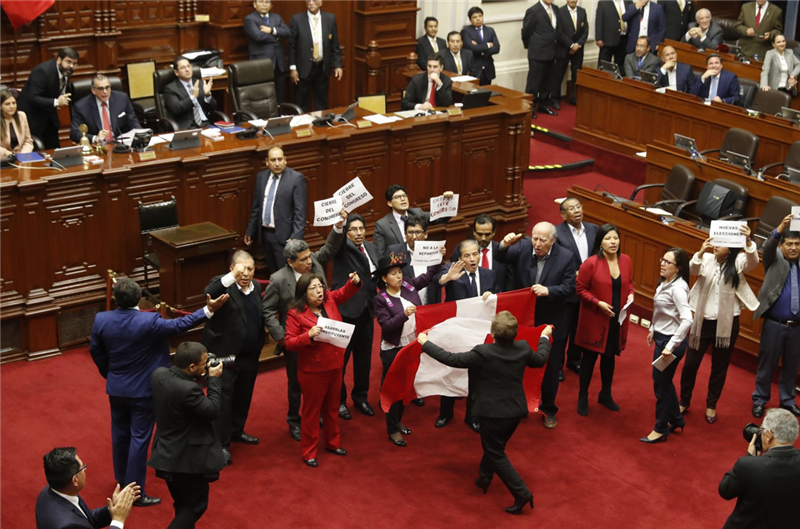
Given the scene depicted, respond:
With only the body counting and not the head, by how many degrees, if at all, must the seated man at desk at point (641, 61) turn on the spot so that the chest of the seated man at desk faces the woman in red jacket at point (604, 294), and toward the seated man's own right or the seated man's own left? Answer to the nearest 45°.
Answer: approximately 45° to the seated man's own left

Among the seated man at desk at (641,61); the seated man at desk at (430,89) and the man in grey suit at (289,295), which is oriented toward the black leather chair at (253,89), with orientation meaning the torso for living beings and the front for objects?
the seated man at desk at (641,61)

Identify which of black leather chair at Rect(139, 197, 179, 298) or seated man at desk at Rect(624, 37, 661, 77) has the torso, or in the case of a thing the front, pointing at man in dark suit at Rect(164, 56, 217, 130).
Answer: the seated man at desk

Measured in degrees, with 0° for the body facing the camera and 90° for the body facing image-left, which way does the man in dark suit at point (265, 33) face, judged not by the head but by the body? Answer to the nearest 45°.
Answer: approximately 315°

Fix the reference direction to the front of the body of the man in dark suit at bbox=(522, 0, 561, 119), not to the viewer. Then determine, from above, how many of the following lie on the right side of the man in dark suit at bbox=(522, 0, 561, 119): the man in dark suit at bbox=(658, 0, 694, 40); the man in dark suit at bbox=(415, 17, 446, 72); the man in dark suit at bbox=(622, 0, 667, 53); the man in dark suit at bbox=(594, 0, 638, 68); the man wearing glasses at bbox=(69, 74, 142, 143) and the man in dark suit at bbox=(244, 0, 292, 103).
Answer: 3

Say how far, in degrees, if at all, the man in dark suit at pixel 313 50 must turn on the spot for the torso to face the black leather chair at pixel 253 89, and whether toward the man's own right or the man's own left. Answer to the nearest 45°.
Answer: approximately 45° to the man's own right
